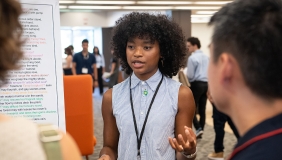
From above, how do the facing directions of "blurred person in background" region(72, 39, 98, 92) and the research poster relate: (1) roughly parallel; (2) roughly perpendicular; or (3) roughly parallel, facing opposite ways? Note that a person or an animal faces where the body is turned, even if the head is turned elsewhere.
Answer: roughly parallel

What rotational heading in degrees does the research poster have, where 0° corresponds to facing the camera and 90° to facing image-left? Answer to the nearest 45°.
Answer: approximately 0°

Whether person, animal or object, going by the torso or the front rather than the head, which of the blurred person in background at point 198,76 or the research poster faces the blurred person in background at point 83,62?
the blurred person in background at point 198,76

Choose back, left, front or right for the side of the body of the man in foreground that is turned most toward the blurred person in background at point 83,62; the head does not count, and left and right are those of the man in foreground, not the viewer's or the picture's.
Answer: front

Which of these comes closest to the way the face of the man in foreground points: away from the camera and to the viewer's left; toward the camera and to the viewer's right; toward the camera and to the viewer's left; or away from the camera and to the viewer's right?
away from the camera and to the viewer's left

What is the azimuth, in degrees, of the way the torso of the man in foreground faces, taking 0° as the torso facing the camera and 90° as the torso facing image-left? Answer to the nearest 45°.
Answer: approximately 135°

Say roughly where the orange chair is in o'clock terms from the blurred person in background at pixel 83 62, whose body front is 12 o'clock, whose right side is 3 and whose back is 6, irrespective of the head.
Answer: The orange chair is roughly at 12 o'clock from the blurred person in background.

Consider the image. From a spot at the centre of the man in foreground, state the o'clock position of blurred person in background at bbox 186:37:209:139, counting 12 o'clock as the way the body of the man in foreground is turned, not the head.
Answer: The blurred person in background is roughly at 1 o'clock from the man in foreground.

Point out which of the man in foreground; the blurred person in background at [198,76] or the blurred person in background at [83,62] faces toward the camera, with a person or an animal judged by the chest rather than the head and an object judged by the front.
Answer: the blurred person in background at [83,62]

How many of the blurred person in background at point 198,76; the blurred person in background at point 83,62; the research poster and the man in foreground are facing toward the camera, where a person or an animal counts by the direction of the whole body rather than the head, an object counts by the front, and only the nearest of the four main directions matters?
2

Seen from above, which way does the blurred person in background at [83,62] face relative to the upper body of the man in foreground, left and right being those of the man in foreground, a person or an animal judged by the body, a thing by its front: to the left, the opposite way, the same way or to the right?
the opposite way

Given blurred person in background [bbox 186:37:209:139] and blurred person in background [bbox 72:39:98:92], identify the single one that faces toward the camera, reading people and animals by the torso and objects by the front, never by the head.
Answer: blurred person in background [bbox 72:39:98:92]

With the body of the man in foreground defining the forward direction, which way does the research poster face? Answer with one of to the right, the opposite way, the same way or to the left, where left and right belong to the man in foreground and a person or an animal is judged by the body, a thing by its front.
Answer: the opposite way

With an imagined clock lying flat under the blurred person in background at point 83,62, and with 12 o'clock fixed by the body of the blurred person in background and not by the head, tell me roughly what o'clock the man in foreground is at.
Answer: The man in foreground is roughly at 12 o'clock from the blurred person in background.

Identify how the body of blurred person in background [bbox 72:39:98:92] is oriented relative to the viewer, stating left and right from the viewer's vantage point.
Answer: facing the viewer

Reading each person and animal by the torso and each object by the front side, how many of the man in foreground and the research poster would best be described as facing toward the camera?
1

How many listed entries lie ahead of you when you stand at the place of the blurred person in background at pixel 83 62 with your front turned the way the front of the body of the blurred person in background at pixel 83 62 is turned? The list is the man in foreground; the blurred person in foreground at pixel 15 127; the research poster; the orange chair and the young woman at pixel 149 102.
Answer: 5

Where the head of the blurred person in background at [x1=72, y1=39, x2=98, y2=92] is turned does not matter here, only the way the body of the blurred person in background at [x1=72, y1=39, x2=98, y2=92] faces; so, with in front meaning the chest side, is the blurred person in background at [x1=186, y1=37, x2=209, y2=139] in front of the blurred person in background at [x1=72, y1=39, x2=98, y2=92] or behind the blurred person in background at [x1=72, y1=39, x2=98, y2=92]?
in front
